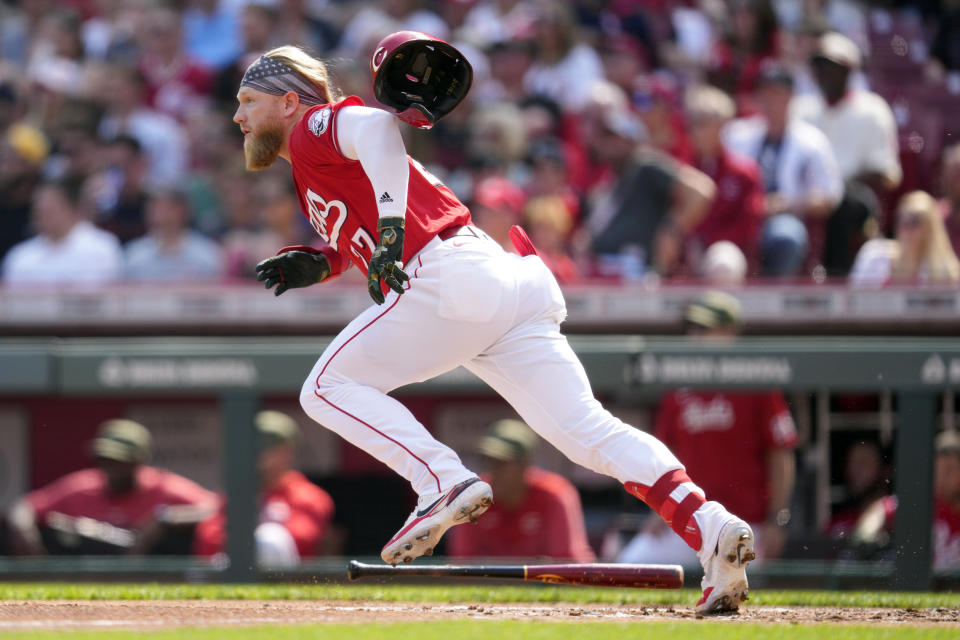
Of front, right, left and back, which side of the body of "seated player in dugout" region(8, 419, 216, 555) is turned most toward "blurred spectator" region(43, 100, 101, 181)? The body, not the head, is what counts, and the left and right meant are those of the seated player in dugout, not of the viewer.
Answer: back

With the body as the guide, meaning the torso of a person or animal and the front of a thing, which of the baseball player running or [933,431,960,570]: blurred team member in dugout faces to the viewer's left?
the baseball player running

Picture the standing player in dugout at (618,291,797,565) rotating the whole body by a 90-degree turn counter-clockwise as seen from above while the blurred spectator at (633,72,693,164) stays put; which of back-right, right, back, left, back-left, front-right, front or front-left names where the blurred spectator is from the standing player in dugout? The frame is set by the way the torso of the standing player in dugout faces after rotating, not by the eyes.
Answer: back-left

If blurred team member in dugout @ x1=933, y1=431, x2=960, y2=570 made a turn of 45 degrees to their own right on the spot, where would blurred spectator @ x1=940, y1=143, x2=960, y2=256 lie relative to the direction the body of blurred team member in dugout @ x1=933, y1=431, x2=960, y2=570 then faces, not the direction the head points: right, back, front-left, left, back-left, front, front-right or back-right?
back-right

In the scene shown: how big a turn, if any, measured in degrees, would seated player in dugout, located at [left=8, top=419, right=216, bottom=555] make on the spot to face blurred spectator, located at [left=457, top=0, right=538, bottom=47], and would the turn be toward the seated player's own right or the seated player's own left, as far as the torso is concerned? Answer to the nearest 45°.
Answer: approximately 135° to the seated player's own left

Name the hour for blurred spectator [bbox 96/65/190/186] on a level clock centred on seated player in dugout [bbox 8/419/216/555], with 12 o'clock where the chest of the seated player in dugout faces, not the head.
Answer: The blurred spectator is roughly at 6 o'clock from the seated player in dugout.

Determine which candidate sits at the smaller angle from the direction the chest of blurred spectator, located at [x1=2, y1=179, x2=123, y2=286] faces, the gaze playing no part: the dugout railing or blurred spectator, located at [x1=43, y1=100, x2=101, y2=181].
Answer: the dugout railing

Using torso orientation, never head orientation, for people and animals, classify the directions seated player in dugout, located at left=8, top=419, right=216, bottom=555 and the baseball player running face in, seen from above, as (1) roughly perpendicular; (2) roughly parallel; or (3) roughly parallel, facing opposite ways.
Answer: roughly perpendicular

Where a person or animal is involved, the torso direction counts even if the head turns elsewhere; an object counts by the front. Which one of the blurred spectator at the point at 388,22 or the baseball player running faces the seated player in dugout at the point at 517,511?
the blurred spectator

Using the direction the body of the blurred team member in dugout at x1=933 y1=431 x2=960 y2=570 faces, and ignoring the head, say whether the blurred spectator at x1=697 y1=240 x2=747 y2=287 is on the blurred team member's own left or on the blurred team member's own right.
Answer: on the blurred team member's own right
